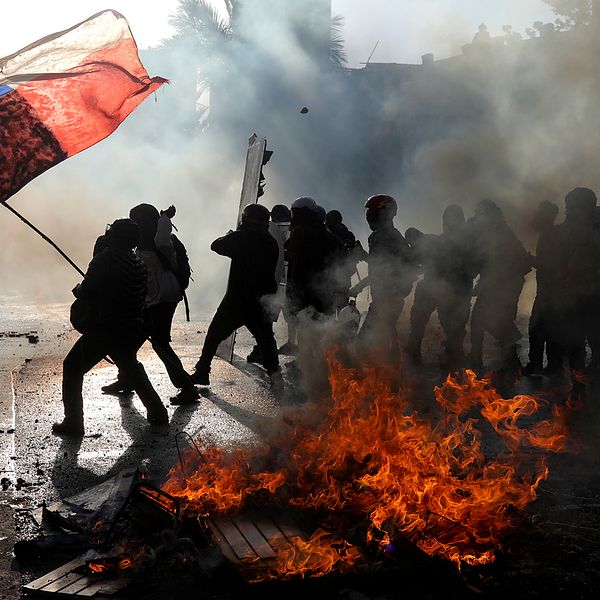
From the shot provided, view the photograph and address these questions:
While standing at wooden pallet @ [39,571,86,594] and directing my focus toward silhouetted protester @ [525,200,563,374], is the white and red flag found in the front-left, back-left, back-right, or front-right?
front-left

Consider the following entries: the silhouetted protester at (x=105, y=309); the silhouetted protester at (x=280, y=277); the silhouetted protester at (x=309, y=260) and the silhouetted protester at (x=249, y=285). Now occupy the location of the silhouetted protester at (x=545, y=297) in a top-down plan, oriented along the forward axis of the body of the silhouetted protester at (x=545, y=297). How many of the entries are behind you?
0

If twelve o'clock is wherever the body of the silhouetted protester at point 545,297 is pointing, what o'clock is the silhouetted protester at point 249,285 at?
the silhouetted protester at point 249,285 is roughly at 11 o'clock from the silhouetted protester at point 545,297.

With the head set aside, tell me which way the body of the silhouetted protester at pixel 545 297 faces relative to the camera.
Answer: to the viewer's left

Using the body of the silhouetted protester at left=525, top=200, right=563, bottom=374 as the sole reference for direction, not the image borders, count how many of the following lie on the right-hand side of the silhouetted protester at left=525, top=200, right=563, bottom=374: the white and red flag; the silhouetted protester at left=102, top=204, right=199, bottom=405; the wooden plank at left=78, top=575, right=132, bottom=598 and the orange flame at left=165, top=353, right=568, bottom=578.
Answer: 0

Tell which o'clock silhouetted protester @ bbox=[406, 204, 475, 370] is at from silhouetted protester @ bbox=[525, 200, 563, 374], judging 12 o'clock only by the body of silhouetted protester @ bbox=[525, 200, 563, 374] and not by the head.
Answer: silhouetted protester @ bbox=[406, 204, 475, 370] is roughly at 12 o'clock from silhouetted protester @ bbox=[525, 200, 563, 374].

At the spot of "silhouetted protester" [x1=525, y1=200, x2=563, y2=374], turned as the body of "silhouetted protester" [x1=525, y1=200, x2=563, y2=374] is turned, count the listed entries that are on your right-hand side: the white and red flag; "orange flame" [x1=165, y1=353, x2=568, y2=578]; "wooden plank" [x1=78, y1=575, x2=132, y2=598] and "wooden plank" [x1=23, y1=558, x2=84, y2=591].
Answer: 0
